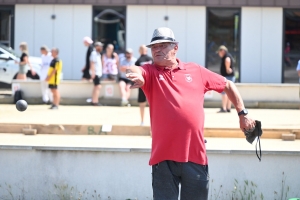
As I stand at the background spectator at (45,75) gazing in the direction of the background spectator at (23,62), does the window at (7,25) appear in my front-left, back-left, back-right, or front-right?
front-right

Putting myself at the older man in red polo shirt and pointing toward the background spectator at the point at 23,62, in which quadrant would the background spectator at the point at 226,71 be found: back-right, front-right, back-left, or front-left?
front-right

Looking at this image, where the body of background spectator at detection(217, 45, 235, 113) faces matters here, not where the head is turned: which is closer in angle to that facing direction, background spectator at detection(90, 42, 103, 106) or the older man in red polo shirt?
the background spectator

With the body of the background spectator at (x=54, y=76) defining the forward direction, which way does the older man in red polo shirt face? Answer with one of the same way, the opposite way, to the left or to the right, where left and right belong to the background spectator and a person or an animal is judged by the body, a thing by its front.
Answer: to the left

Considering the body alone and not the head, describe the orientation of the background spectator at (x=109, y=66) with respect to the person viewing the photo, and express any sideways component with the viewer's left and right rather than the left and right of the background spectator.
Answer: facing the viewer

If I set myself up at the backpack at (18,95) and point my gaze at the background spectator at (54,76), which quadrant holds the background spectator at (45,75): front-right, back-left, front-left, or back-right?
front-left

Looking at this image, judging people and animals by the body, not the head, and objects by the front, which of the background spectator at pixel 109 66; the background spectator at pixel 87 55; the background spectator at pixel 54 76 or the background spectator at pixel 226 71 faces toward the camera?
the background spectator at pixel 109 66

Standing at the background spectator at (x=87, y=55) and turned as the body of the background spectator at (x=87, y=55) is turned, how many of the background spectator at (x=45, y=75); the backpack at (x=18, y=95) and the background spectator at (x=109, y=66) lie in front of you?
2

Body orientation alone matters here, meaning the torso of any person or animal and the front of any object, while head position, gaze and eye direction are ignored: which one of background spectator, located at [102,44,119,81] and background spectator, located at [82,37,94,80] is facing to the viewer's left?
background spectator, located at [82,37,94,80]

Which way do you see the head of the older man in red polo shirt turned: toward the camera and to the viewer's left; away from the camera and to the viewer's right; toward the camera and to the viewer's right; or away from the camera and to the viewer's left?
toward the camera and to the viewer's left

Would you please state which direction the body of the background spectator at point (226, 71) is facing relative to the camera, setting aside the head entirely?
to the viewer's left

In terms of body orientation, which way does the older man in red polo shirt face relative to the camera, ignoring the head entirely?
toward the camera

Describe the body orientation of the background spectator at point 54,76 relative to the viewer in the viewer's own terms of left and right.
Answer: facing to the left of the viewer

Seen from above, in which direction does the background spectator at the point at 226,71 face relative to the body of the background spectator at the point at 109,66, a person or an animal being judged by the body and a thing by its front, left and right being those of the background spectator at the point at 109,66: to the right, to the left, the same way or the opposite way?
to the right

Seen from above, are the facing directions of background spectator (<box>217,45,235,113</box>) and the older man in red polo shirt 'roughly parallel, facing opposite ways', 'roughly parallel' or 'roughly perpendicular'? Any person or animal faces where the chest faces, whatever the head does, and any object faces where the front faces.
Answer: roughly perpendicular
